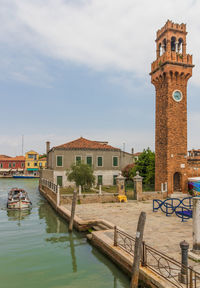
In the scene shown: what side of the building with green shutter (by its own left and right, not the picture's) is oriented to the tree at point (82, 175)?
front

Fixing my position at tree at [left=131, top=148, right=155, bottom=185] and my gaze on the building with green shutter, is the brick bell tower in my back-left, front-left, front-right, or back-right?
back-left

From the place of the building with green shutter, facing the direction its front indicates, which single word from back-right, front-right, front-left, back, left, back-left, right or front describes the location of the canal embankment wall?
front

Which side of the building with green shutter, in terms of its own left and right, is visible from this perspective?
front

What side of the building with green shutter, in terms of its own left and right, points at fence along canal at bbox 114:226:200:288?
front

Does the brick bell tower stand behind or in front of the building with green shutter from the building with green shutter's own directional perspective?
in front

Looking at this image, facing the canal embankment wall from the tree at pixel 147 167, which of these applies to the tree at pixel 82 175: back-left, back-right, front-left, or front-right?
front-right
